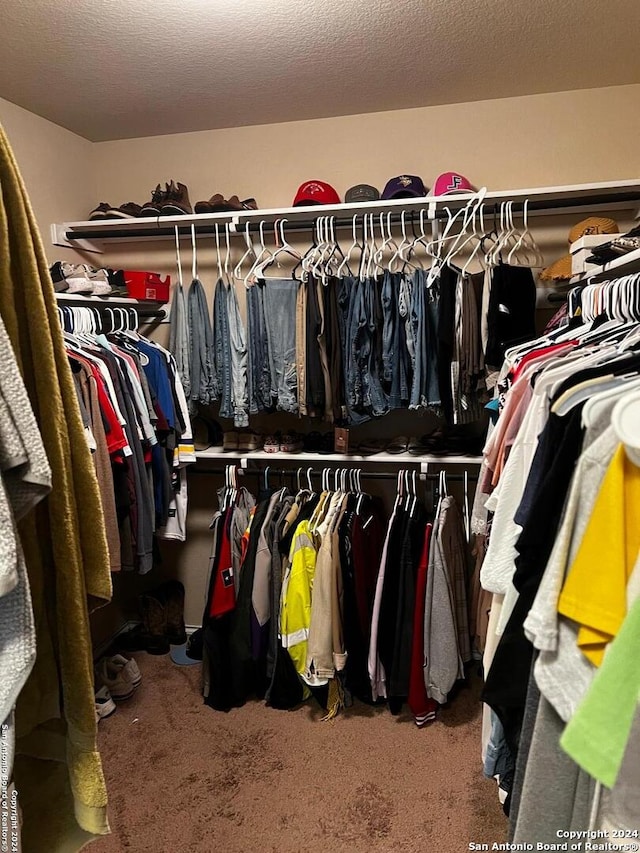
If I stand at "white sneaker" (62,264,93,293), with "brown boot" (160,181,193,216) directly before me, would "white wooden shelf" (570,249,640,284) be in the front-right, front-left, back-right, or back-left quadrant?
front-right

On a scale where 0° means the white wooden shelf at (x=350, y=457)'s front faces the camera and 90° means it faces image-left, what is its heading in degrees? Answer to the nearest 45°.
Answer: approximately 0°

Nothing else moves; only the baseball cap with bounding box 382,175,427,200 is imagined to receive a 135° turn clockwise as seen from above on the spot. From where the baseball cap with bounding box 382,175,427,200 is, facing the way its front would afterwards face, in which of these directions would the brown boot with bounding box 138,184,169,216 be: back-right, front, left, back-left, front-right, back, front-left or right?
front-left

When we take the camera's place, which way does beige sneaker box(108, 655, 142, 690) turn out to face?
facing the viewer and to the right of the viewer

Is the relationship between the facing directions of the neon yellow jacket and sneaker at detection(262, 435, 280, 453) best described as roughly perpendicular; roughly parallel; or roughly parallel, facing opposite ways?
roughly perpendicular

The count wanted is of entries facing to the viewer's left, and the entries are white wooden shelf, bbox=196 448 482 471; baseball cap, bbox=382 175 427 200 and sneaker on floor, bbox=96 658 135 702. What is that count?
0

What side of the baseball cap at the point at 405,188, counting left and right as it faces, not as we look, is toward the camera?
front

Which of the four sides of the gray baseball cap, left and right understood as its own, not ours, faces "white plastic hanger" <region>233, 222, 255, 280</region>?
right

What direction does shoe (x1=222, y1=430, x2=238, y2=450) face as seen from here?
toward the camera
